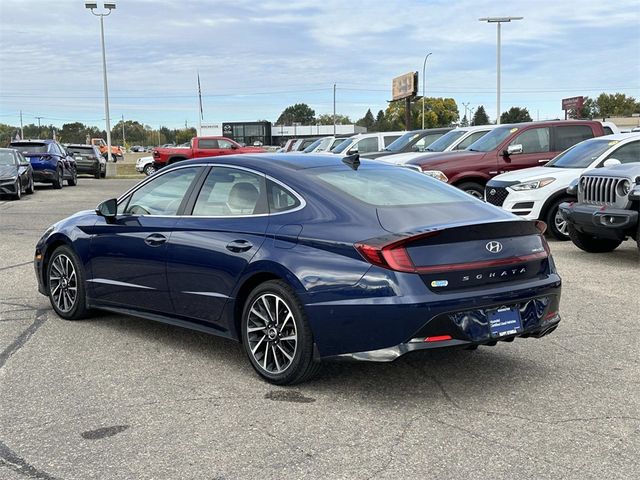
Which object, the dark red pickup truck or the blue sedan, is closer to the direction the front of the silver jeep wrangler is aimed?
the blue sedan

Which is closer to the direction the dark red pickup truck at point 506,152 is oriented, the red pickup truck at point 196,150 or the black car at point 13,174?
the black car

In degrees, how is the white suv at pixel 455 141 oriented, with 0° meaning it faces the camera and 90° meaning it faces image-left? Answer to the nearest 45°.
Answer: approximately 45°

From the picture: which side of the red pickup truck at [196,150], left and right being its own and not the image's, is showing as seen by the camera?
right

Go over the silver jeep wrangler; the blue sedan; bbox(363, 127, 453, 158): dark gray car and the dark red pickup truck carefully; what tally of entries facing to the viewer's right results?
0

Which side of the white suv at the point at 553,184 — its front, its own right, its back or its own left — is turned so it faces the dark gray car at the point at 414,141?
right

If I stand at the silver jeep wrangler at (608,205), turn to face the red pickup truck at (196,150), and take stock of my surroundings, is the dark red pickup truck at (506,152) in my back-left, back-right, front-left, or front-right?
front-right

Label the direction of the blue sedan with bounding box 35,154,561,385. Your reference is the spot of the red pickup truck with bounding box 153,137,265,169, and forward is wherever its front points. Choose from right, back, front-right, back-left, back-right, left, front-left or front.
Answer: right

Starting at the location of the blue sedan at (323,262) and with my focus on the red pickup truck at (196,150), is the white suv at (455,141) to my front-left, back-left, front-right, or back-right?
front-right

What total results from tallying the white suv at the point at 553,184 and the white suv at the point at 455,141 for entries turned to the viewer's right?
0

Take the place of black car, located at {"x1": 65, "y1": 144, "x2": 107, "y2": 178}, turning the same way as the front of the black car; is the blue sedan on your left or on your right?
on your right

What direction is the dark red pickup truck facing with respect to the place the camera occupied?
facing the viewer and to the left of the viewer

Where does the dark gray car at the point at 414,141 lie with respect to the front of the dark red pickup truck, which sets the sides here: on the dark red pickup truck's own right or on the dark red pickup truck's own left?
on the dark red pickup truck's own right

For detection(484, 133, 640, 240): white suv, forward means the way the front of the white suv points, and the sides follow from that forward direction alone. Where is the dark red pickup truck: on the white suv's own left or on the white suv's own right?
on the white suv's own right

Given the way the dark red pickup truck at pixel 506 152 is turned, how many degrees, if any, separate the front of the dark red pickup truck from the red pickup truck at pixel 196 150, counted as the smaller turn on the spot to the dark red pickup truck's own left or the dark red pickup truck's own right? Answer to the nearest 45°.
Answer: approximately 90° to the dark red pickup truck's own right

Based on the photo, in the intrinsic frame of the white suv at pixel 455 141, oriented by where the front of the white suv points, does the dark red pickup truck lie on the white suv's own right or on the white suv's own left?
on the white suv's own left

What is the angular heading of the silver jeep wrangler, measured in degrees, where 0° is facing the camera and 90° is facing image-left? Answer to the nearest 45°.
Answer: approximately 45°

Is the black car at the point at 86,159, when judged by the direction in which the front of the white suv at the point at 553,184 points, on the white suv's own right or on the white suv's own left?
on the white suv's own right
